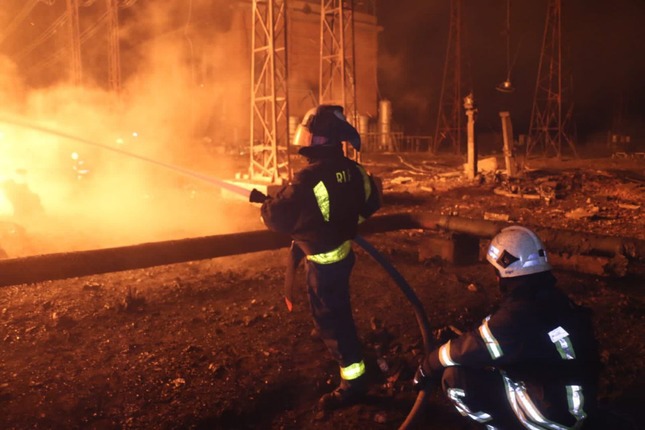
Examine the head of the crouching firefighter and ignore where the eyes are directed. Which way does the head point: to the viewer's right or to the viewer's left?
to the viewer's left

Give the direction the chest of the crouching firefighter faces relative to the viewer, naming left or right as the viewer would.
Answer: facing away from the viewer and to the left of the viewer

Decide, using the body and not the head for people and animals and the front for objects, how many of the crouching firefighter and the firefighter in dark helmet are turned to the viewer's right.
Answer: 0

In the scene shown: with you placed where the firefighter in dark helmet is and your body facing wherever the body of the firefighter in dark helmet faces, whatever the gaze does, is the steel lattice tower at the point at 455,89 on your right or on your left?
on your right

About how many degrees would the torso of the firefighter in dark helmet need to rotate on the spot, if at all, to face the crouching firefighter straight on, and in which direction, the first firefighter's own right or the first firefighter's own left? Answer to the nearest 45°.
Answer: approximately 180°

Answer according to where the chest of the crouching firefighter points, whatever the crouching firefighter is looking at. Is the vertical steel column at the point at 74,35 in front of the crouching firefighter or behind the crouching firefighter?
in front

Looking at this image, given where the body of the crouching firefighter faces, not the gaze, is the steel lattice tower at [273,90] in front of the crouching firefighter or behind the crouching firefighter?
in front

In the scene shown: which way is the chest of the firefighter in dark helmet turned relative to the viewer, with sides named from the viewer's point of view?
facing away from the viewer and to the left of the viewer

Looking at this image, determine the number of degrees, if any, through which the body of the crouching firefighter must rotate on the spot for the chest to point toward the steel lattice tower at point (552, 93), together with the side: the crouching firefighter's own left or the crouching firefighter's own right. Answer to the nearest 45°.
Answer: approximately 45° to the crouching firefighter's own right

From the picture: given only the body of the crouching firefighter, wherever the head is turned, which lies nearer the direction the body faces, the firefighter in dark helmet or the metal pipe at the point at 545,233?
the firefighter in dark helmet

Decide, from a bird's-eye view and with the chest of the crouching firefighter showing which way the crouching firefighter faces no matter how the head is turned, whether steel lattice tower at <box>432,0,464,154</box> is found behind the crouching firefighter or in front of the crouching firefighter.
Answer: in front
